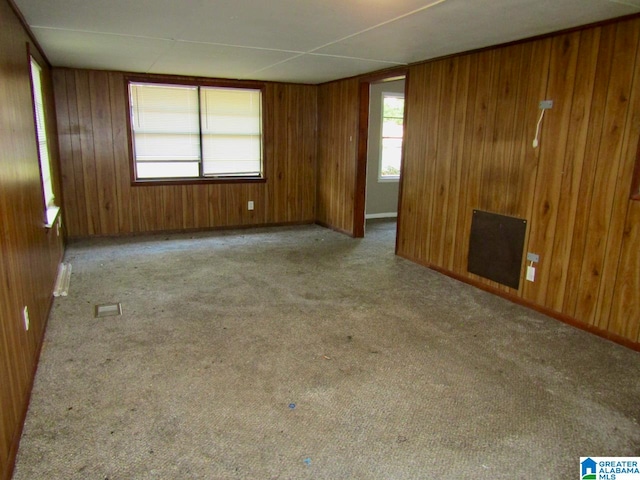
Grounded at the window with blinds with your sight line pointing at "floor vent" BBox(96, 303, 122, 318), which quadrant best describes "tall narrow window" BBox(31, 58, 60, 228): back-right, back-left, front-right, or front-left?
front-right

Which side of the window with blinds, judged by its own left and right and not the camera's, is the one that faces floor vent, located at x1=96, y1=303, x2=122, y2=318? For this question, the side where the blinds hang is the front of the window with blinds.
front

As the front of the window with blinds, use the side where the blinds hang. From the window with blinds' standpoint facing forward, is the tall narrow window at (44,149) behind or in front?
in front

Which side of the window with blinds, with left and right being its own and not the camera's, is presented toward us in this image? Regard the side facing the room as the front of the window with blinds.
front

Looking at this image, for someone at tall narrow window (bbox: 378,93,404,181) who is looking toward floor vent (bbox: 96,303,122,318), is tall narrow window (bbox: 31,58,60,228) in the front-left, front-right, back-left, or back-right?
front-right

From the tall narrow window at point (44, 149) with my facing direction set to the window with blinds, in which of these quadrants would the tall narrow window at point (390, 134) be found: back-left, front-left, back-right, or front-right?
front-right

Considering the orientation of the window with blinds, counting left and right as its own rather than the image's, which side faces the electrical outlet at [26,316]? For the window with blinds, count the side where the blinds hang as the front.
front

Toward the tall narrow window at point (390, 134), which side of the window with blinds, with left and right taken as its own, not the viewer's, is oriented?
left
